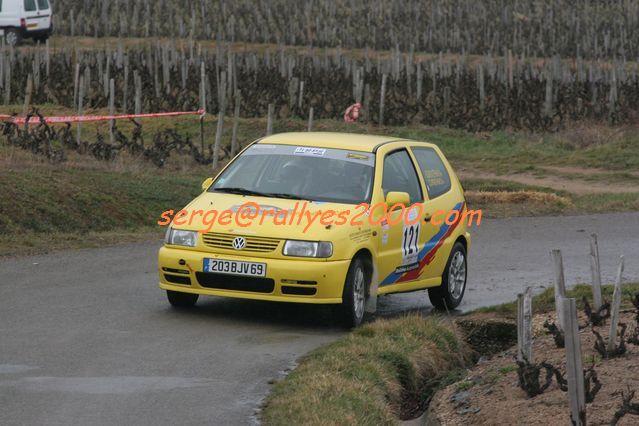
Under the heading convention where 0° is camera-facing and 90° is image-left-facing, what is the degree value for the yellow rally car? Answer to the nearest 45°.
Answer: approximately 45°

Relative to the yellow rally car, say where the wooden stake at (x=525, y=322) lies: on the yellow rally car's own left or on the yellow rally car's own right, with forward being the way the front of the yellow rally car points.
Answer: on the yellow rally car's own left

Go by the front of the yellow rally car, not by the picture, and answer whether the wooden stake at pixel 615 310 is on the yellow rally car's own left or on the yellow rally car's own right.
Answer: on the yellow rally car's own left

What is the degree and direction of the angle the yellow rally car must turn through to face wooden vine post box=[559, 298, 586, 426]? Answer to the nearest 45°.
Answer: approximately 45° to its left
